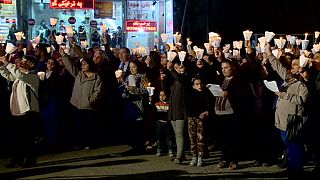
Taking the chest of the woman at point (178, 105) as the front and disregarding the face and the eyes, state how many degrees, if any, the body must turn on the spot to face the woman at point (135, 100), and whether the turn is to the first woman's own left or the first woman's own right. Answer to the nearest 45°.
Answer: approximately 45° to the first woman's own right

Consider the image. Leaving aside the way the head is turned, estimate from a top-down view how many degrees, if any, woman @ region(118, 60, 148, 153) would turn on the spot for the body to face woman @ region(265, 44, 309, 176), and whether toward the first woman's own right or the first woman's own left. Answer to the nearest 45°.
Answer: approximately 90° to the first woman's own left

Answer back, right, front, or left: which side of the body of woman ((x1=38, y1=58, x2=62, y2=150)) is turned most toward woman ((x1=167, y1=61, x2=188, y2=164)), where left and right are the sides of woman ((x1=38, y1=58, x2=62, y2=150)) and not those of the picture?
left

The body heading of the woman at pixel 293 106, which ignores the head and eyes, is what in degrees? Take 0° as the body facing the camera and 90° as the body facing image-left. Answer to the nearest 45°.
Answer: approximately 45°
